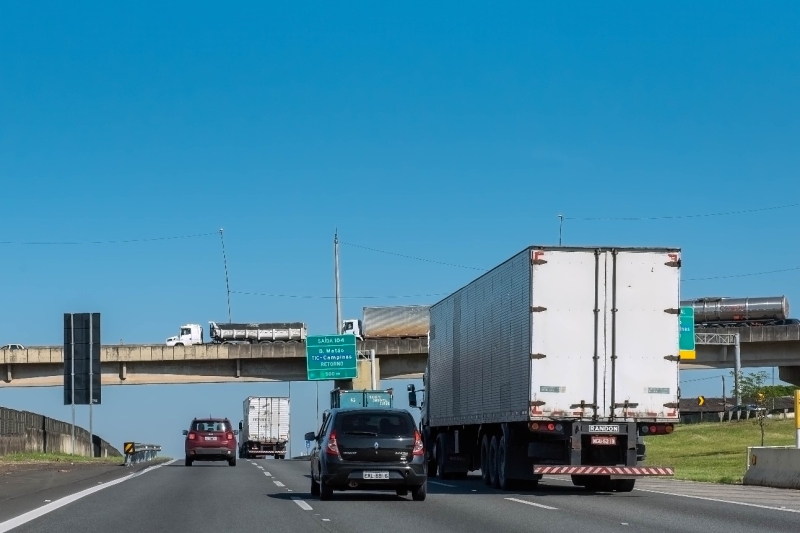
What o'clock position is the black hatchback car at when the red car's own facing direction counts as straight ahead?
The black hatchback car is roughly at 6 o'clock from the red car.

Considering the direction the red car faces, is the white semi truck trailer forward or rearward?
rearward

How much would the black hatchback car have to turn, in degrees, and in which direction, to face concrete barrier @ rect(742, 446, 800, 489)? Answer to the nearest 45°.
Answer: approximately 45° to its right

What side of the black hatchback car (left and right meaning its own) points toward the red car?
front

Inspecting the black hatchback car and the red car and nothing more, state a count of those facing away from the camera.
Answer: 2

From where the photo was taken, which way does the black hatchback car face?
away from the camera

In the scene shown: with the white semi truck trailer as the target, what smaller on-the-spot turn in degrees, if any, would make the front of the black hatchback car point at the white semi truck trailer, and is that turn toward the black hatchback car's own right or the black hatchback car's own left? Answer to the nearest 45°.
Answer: approximately 45° to the black hatchback car's own right

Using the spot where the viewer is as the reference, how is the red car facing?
facing away from the viewer
